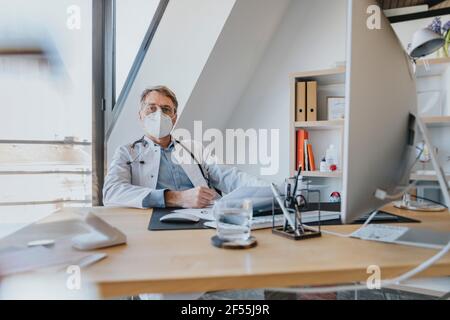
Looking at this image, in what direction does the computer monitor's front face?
to the viewer's left

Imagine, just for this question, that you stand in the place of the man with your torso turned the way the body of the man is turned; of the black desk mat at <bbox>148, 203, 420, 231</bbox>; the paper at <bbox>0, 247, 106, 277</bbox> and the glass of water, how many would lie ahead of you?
3

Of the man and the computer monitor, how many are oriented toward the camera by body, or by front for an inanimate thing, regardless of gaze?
1

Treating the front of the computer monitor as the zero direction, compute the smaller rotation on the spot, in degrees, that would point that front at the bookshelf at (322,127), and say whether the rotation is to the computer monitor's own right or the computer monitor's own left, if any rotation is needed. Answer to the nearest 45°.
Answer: approximately 90° to the computer monitor's own right

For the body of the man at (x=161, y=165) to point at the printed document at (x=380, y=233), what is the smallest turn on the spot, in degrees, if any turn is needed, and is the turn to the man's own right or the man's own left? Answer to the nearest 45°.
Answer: approximately 45° to the man's own left

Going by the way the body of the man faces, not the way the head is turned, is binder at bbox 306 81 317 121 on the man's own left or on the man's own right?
on the man's own left

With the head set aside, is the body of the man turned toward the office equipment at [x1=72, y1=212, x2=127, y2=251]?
yes

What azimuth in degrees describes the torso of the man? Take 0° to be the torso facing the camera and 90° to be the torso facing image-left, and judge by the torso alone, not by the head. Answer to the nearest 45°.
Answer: approximately 0°
